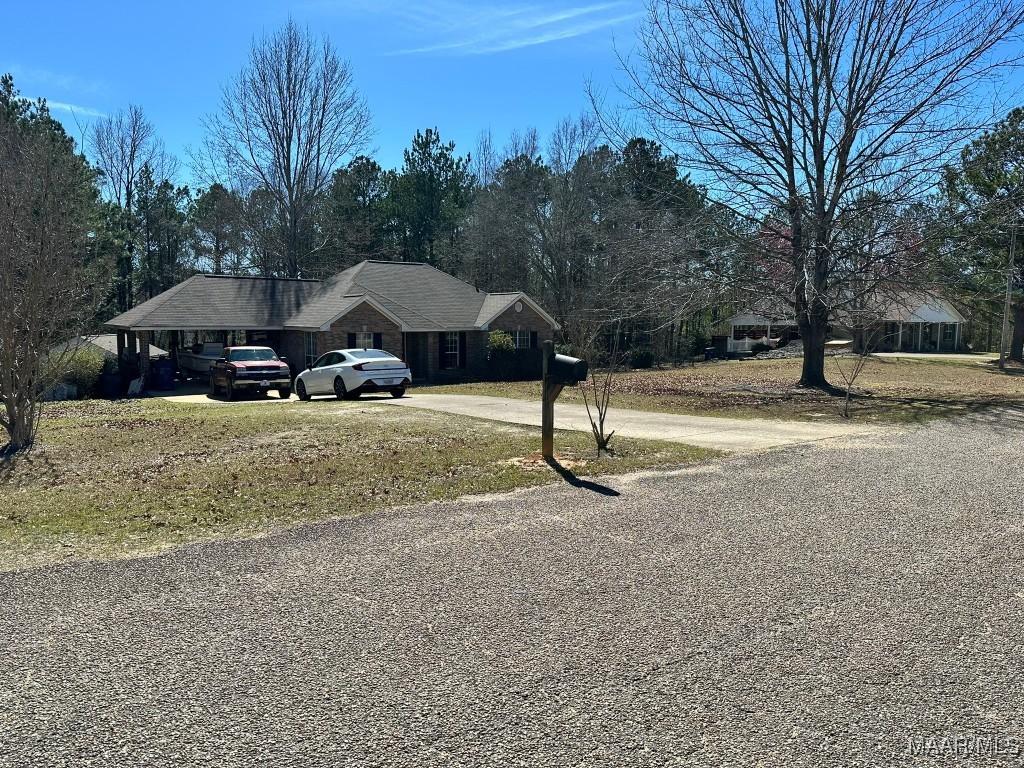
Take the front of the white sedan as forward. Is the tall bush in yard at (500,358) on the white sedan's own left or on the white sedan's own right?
on the white sedan's own right

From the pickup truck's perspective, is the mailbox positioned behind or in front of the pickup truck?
in front

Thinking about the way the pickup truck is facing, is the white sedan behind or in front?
in front

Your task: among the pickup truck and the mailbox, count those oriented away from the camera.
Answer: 0

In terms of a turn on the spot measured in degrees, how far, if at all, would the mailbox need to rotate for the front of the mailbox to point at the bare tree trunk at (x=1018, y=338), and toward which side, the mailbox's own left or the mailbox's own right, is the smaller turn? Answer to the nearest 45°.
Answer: approximately 90° to the mailbox's own left

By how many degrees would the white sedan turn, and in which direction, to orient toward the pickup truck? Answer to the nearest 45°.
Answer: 0° — it already faces it

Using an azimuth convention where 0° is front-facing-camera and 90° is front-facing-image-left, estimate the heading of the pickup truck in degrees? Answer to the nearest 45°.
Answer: approximately 315°

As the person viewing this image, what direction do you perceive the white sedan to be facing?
facing away from the viewer and to the left of the viewer

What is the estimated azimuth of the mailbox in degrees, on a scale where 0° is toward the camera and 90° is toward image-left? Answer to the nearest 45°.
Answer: approximately 315°

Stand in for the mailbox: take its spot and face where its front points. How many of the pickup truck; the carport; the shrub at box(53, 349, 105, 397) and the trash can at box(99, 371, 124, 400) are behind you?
4

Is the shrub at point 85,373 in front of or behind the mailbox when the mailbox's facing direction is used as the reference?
behind

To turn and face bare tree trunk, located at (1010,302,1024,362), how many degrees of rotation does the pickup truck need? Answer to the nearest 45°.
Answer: approximately 45° to its left

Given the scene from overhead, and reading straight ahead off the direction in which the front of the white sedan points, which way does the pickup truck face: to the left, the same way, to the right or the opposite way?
the opposite way
